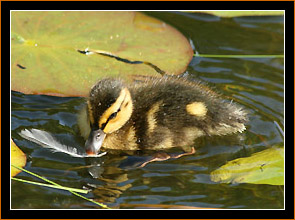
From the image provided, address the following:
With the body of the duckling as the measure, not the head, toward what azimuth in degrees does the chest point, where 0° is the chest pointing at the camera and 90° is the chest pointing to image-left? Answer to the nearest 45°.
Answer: approximately 90°

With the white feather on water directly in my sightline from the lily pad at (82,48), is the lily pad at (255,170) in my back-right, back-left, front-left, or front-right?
front-left

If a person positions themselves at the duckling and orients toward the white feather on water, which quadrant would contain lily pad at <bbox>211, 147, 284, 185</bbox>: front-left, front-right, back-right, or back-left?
back-left

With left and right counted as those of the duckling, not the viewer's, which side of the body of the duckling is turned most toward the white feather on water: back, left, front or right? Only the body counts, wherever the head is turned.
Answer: front

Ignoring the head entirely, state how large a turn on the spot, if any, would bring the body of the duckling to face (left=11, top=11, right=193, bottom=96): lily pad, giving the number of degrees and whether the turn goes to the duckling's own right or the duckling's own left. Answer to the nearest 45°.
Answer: approximately 45° to the duckling's own right

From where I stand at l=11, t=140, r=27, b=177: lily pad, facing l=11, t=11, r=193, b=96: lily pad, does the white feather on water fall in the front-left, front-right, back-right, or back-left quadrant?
front-right

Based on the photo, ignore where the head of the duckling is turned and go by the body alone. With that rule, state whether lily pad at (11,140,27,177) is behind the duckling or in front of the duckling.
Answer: in front

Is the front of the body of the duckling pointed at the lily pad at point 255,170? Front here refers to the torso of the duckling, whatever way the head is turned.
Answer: no

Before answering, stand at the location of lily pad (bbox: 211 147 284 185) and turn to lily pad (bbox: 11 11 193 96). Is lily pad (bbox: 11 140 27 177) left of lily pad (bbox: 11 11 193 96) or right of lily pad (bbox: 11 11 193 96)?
left
